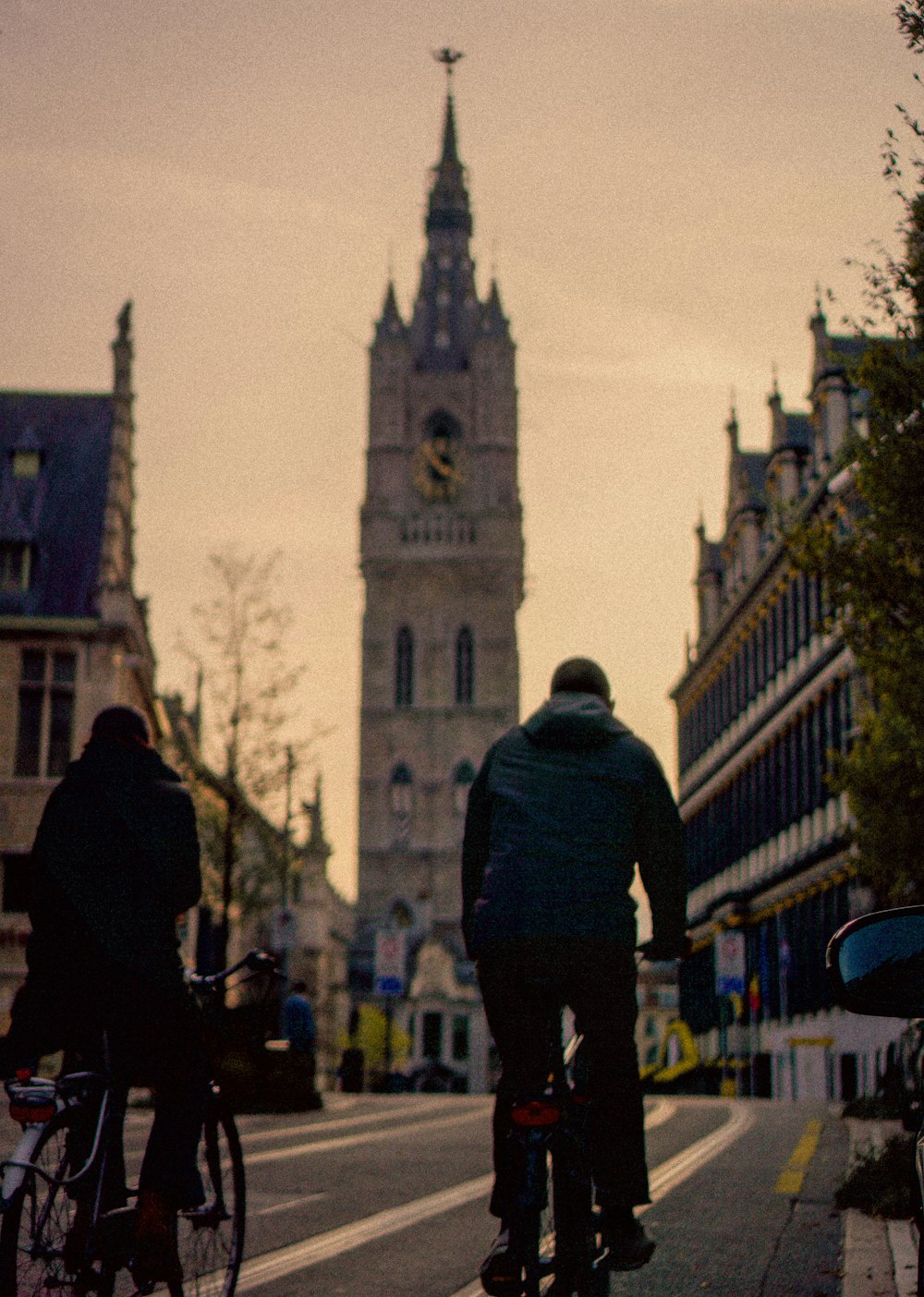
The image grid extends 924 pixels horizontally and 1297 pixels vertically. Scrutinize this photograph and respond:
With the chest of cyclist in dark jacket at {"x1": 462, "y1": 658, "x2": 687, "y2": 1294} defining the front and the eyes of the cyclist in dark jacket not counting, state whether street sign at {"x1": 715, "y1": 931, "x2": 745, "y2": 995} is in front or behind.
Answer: in front

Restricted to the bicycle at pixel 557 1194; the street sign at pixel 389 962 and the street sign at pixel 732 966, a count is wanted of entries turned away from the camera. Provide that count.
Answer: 1

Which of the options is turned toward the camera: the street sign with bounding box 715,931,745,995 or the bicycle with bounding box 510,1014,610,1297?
the street sign

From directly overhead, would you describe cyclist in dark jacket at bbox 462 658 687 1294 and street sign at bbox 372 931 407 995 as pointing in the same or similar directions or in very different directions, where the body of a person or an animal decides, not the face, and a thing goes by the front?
very different directions

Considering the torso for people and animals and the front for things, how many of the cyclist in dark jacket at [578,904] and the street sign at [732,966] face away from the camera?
1

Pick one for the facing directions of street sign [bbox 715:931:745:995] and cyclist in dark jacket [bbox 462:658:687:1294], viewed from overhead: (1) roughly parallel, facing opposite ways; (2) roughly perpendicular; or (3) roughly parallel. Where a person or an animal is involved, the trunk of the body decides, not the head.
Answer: roughly parallel, facing opposite ways

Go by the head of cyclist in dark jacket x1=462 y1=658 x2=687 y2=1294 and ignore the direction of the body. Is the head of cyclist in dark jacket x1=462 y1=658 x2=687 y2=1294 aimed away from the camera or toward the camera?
away from the camera

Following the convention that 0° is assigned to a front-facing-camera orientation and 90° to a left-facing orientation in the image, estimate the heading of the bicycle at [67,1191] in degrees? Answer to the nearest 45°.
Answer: approximately 225°

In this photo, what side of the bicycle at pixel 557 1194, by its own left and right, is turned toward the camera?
back

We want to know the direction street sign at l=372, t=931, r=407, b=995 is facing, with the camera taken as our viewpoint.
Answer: facing the viewer

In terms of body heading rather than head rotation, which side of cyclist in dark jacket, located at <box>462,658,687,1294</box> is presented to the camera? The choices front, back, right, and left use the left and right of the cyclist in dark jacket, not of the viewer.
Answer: back

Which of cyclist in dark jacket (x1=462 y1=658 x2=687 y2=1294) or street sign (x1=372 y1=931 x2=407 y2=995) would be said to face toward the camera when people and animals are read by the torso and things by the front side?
the street sign

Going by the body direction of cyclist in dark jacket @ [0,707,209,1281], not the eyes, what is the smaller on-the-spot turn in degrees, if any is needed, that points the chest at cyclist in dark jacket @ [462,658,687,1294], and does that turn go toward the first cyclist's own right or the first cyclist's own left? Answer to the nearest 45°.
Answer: approximately 45° to the first cyclist's own right

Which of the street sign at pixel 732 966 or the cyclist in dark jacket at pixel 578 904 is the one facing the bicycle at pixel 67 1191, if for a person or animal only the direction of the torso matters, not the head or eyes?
the street sign

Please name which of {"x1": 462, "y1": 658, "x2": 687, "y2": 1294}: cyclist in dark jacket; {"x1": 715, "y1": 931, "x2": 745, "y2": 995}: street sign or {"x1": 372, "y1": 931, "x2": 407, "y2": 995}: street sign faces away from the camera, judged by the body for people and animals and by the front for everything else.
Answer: the cyclist in dark jacket

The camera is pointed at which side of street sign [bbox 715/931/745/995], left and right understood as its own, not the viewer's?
front

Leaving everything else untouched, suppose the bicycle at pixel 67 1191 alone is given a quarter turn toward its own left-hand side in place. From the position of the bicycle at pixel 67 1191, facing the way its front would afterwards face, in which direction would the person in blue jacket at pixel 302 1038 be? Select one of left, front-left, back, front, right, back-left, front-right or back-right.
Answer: front-right

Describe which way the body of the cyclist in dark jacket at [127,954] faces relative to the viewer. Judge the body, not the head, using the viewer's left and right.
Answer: facing away from the viewer and to the right of the viewer

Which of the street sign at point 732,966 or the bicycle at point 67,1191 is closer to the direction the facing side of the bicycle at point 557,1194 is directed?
the street sign

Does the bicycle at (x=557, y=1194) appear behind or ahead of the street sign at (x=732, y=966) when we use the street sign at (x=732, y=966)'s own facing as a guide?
ahead

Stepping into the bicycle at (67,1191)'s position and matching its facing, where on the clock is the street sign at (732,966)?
The street sign is roughly at 11 o'clock from the bicycle.

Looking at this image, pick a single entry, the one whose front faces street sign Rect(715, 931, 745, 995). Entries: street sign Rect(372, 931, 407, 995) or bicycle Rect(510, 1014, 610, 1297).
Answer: the bicycle
